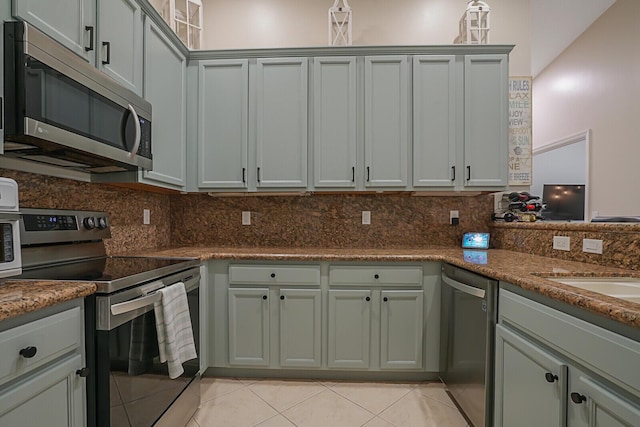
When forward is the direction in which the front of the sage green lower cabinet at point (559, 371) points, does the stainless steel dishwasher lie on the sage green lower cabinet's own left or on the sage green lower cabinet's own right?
on the sage green lower cabinet's own right

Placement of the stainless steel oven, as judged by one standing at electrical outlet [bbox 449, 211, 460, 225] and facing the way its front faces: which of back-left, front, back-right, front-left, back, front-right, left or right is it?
front-right

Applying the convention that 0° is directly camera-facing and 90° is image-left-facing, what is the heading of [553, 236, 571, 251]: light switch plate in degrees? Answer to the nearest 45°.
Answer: approximately 45°

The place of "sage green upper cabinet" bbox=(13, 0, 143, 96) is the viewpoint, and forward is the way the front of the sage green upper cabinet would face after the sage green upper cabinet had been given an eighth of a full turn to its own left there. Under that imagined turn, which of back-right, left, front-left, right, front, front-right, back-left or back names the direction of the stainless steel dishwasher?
front-right

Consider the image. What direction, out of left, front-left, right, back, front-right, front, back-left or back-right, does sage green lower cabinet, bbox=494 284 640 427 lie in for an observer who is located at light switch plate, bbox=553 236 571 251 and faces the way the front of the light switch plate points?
front-left

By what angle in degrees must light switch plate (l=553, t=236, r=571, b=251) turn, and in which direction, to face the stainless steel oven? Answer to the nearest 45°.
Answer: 0° — it already faces it

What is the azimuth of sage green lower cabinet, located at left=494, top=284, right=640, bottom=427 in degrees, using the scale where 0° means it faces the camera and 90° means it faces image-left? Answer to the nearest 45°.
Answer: approximately 45°

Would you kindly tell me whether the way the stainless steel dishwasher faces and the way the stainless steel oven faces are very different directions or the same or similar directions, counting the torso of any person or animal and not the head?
very different directions

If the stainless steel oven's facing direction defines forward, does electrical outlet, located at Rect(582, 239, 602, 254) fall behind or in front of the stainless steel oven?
in front

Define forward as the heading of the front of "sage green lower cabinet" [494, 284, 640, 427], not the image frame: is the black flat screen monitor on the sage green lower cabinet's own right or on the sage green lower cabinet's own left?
on the sage green lower cabinet's own right

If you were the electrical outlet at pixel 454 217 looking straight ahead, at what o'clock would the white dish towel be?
The white dish towel is roughly at 1 o'clock from the electrical outlet.

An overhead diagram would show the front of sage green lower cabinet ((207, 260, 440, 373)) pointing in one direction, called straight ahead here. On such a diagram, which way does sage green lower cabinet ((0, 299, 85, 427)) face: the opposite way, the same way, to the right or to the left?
to the left
